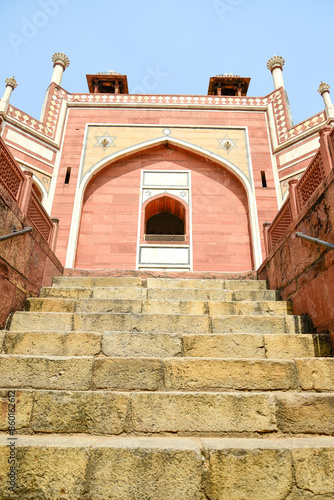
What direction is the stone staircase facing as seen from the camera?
toward the camera
